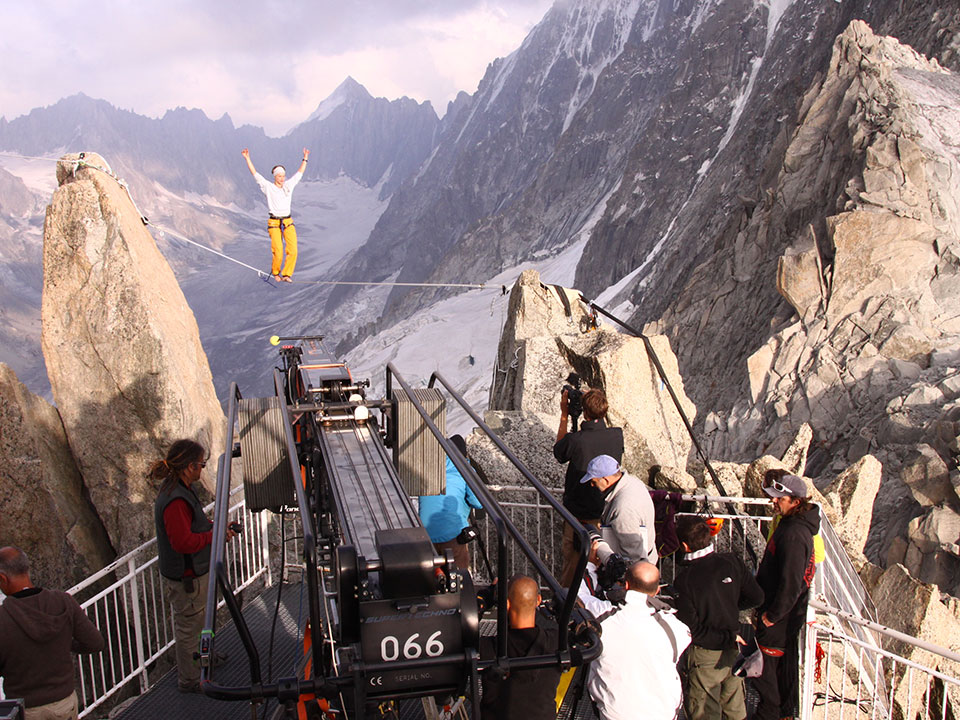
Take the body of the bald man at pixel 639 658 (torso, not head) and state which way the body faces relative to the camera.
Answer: away from the camera

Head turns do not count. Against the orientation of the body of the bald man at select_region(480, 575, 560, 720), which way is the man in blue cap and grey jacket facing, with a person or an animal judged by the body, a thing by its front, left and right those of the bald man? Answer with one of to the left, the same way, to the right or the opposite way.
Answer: to the left

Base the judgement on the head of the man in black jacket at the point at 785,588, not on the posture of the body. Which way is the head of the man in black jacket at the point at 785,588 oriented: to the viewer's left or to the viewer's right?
to the viewer's left

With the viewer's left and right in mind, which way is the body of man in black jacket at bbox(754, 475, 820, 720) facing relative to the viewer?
facing to the left of the viewer

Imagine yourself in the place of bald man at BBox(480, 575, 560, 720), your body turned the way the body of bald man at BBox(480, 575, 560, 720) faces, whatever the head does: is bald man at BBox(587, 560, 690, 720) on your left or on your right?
on your right

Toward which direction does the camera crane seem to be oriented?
away from the camera

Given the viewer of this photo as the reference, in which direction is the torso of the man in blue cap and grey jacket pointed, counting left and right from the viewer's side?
facing to the left of the viewer

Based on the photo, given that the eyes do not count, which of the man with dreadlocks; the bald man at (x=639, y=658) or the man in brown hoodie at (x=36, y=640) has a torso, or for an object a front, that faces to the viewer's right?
the man with dreadlocks

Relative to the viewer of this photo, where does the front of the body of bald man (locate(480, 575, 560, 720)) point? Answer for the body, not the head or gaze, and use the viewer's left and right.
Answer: facing away from the viewer

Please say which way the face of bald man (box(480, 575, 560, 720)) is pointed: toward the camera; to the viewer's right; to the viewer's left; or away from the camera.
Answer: away from the camera
